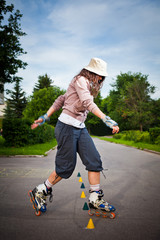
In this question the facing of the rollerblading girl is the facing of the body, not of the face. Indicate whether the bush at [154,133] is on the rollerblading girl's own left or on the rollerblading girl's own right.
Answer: on the rollerblading girl's own left

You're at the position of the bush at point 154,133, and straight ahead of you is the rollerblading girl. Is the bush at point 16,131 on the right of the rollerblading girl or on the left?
right

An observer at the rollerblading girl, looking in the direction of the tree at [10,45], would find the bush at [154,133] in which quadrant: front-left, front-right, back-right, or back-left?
front-right
